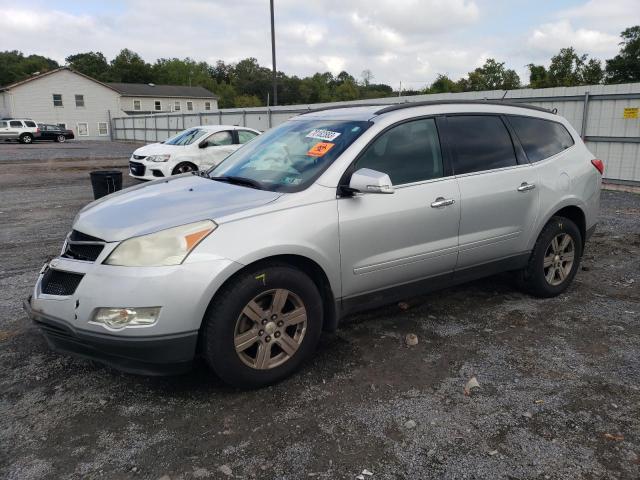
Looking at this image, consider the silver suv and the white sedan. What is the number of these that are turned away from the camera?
0

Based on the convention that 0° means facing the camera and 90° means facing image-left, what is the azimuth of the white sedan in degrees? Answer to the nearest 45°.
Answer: approximately 45°

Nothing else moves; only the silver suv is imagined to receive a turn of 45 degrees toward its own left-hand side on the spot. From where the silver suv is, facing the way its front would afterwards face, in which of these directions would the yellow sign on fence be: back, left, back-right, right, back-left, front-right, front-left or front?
back-left

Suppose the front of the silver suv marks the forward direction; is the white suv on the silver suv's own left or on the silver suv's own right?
on the silver suv's own right

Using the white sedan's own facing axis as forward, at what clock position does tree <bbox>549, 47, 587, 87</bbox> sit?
The tree is roughly at 6 o'clock from the white sedan.

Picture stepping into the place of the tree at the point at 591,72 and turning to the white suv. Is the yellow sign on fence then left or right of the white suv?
left

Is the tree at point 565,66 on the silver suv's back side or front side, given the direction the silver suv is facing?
on the back side

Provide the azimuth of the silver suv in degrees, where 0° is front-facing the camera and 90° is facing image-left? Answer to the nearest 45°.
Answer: approximately 45°

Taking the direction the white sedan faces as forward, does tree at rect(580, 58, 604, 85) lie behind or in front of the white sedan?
behind

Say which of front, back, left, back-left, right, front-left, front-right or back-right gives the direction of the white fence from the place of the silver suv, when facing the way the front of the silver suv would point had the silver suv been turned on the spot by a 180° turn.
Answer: front
